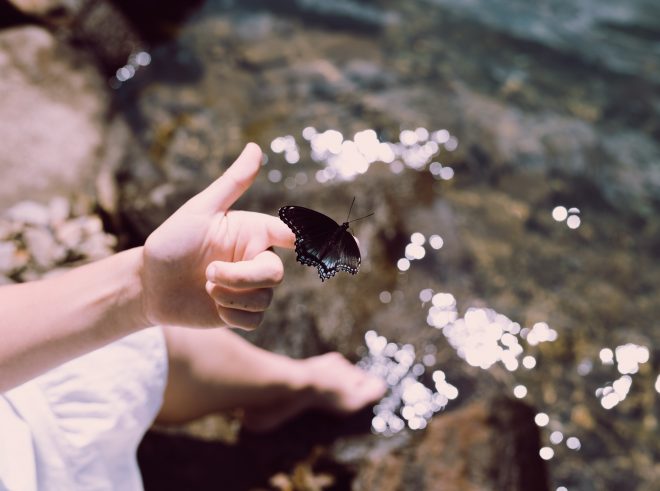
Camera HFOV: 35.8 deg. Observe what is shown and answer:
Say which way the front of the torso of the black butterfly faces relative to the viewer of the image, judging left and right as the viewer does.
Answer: facing away from the viewer and to the right of the viewer
